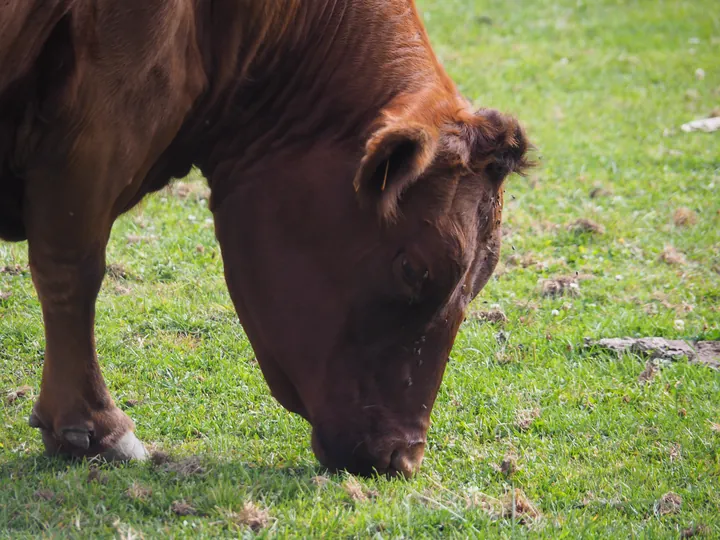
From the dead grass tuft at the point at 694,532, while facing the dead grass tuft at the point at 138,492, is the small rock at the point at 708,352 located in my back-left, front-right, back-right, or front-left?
back-right

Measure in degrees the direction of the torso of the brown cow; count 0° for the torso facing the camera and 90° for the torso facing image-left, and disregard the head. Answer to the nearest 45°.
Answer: approximately 270°

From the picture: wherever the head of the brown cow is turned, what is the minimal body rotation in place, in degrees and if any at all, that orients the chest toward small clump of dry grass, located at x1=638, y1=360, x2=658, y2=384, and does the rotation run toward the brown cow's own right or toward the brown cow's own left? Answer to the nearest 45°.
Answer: approximately 45° to the brown cow's own left

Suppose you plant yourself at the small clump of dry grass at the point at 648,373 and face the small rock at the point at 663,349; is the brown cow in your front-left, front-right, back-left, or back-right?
back-left

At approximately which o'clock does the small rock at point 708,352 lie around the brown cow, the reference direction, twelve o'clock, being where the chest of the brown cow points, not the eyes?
The small rock is roughly at 11 o'clock from the brown cow.

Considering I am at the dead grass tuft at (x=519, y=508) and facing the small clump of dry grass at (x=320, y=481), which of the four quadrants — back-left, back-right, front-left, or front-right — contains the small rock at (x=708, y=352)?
back-right

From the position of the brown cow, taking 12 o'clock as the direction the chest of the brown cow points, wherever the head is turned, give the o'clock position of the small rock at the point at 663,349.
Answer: The small rock is roughly at 11 o'clock from the brown cow.
